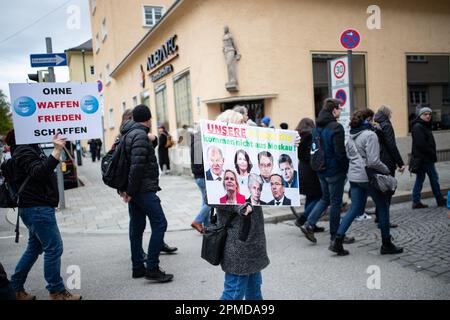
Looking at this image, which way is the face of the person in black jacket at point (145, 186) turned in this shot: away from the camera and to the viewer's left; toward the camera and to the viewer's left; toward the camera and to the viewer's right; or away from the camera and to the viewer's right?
away from the camera and to the viewer's right

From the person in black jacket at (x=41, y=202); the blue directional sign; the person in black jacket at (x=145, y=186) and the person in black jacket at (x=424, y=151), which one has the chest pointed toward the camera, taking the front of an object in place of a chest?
the blue directional sign

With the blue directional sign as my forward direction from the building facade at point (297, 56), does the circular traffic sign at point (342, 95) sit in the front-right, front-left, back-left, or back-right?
front-left

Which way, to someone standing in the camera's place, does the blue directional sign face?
facing the viewer

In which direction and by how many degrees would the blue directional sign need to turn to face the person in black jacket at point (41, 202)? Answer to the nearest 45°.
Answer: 0° — it already faces them
